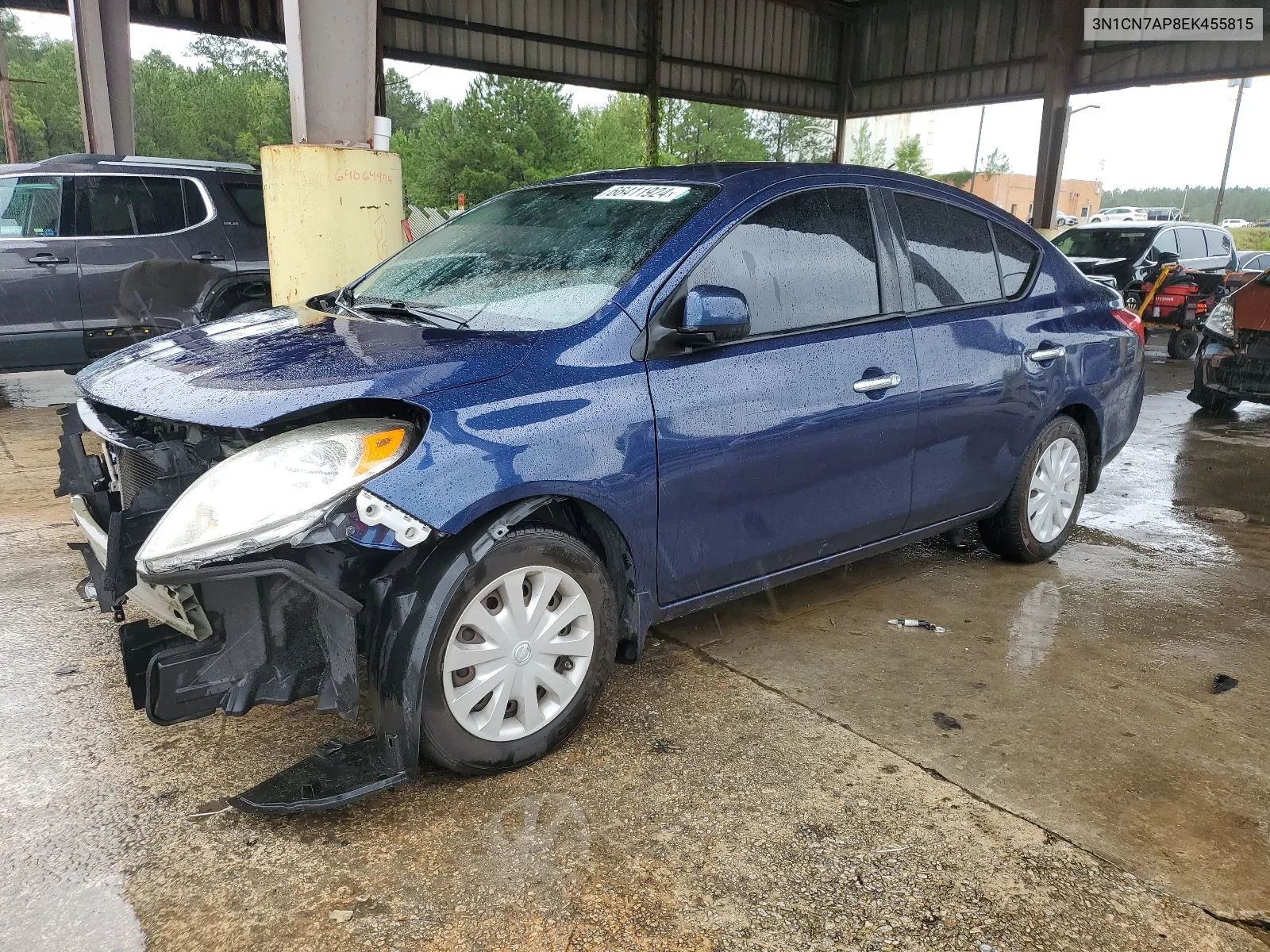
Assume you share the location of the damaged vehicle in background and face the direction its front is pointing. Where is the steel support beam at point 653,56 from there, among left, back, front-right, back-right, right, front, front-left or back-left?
right

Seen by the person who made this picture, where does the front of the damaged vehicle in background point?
facing the viewer and to the left of the viewer

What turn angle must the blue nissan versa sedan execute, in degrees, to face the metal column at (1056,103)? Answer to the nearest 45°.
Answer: approximately 180°

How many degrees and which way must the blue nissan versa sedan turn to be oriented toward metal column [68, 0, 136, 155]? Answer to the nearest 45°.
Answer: approximately 90° to its right

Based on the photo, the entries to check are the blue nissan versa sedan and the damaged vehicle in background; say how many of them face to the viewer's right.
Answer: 0

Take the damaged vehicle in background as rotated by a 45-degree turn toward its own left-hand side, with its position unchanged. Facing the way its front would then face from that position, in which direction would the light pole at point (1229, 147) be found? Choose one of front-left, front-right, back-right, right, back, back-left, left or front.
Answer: back

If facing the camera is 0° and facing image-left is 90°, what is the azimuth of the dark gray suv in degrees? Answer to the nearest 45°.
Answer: approximately 90°

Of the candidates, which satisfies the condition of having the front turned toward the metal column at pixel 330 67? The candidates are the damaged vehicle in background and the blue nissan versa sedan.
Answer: the damaged vehicle in background

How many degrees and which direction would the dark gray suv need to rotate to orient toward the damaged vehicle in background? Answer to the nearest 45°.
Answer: approximately 135° to its left

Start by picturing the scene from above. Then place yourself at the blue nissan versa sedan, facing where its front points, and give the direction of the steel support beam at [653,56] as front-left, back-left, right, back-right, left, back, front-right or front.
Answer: back-right

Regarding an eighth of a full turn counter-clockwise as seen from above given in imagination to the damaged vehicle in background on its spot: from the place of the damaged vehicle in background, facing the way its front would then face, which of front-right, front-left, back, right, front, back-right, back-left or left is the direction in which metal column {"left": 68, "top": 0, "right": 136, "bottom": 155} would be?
right

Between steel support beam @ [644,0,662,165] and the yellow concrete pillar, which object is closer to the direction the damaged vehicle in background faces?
the yellow concrete pillar
